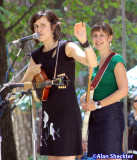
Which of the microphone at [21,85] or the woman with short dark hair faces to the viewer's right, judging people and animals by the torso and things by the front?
the microphone

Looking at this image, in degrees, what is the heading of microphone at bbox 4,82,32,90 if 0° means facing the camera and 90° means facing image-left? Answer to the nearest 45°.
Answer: approximately 270°

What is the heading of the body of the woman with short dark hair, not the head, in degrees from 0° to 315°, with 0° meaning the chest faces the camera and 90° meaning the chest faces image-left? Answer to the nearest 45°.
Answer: approximately 45°

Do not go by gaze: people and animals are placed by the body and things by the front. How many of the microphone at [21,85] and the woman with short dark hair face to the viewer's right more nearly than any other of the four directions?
1
